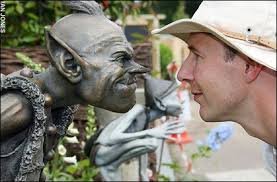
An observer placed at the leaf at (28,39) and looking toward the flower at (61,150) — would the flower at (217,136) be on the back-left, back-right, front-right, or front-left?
front-left

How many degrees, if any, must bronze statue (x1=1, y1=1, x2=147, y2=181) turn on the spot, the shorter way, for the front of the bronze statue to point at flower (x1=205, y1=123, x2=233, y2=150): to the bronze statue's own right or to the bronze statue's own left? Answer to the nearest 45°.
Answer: approximately 45° to the bronze statue's own left

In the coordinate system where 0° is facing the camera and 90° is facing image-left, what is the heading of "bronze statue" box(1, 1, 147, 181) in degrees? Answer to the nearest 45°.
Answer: approximately 270°

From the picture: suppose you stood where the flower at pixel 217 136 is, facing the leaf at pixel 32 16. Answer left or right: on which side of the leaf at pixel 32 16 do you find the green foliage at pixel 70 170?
left

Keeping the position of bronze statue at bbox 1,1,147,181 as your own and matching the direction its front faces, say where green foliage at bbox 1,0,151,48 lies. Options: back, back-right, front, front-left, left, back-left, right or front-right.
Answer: left

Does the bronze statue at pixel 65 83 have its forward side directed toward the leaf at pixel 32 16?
no

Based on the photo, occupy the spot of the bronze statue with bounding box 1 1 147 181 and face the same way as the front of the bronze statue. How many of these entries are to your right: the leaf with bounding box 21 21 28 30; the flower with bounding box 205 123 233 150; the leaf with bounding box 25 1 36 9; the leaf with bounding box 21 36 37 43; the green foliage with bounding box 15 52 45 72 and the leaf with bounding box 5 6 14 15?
0

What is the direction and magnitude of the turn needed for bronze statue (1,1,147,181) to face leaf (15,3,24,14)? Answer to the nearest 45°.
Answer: approximately 90° to its left

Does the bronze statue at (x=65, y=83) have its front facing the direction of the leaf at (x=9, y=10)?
no

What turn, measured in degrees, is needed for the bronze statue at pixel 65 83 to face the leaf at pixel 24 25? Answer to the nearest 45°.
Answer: approximately 90° to its left

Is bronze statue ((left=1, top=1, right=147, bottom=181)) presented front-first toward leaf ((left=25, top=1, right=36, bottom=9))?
no
